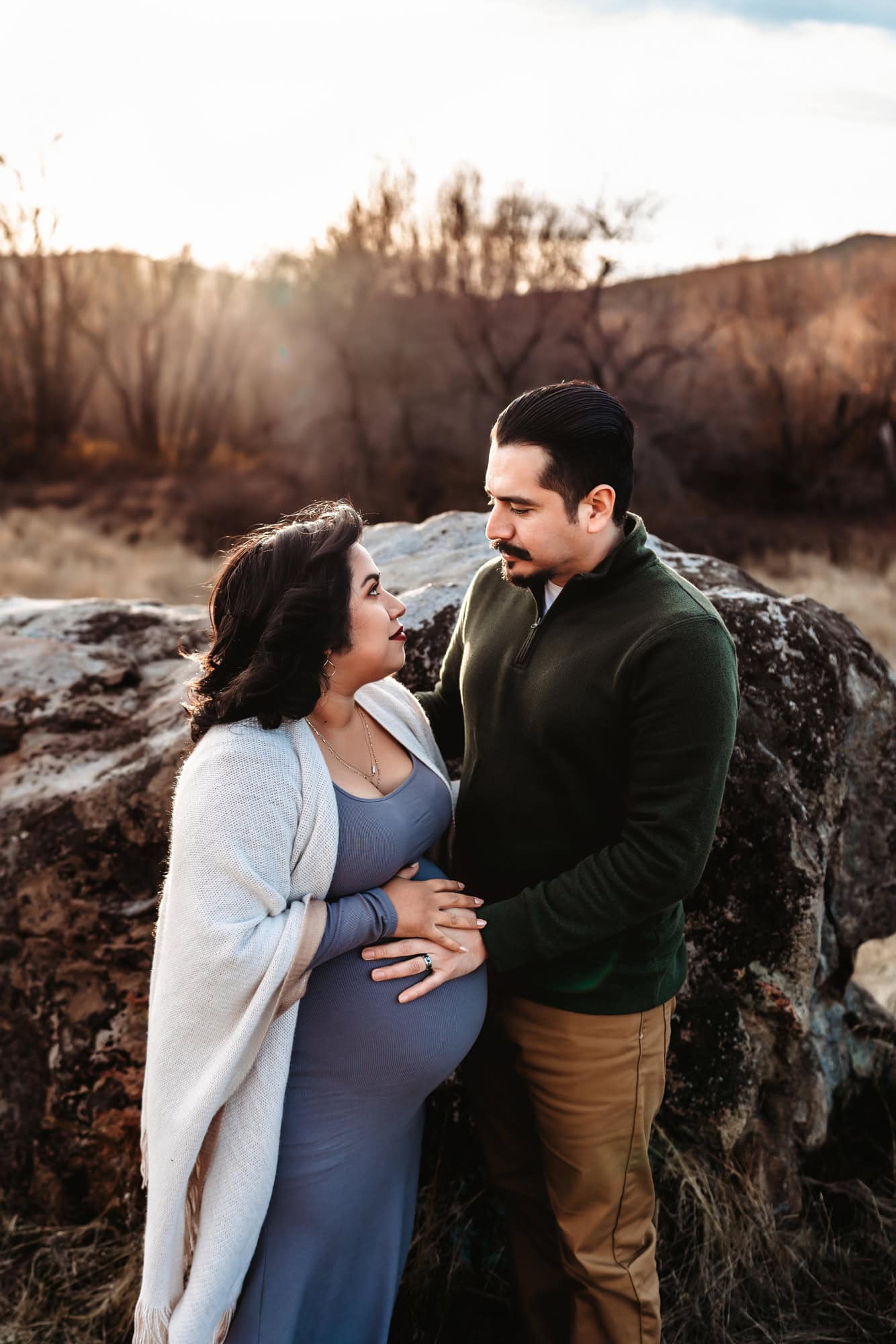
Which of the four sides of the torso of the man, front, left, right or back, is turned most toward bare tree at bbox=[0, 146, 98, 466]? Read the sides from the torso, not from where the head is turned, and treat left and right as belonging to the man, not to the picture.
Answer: right

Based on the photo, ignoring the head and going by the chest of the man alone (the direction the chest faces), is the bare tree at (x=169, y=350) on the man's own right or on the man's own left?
on the man's own right

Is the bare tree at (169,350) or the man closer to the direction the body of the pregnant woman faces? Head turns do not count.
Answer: the man

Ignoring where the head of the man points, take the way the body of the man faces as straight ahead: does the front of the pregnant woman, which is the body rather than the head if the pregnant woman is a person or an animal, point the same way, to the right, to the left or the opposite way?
to the left

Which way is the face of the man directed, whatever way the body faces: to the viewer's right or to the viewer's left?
to the viewer's left

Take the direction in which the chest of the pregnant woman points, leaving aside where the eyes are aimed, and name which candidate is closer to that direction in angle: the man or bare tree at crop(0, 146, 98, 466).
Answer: the man

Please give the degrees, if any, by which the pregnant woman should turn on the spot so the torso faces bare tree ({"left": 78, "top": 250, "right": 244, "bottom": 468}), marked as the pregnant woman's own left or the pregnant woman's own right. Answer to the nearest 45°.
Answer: approximately 135° to the pregnant woman's own left

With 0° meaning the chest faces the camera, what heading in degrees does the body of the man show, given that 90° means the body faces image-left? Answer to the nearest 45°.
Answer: approximately 45°

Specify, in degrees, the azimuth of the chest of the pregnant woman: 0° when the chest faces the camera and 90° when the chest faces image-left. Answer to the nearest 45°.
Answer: approximately 315°
